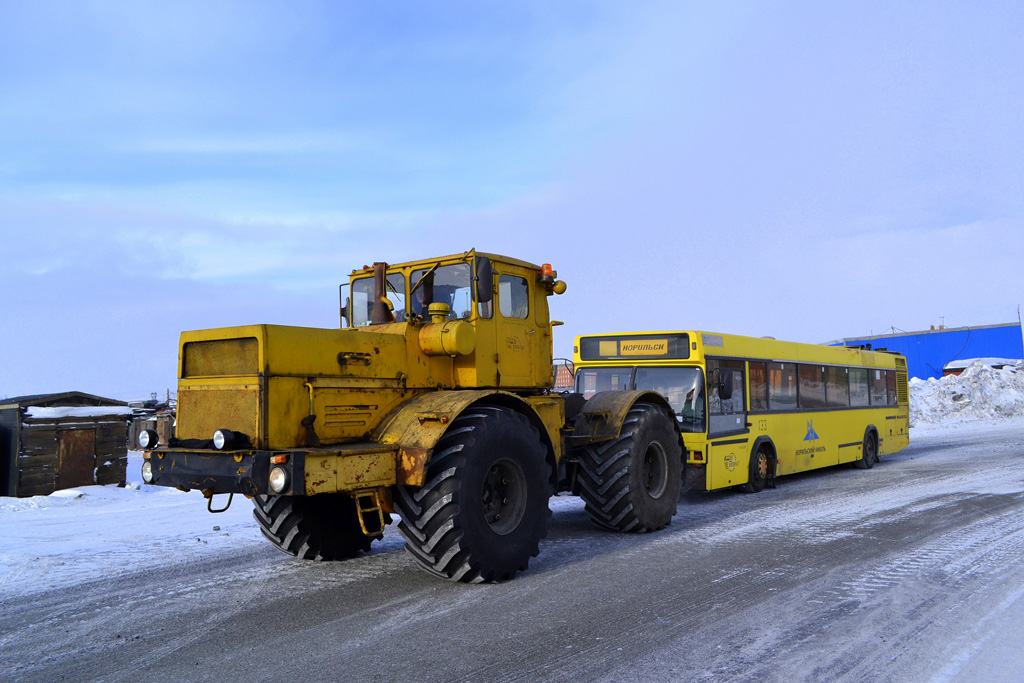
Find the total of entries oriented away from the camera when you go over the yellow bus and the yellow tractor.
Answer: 0

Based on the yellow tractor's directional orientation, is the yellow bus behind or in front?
behind

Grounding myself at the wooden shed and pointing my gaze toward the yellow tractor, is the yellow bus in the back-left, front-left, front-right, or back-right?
front-left

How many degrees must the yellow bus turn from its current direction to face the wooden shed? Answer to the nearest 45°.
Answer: approximately 45° to its right

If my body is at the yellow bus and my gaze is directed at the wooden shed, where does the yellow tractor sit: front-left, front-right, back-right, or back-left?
front-left

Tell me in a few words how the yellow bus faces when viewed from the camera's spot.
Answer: facing the viewer and to the left of the viewer

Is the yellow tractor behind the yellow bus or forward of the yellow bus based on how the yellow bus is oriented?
forward

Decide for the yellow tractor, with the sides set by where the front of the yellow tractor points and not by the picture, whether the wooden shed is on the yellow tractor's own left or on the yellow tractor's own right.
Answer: on the yellow tractor's own right
